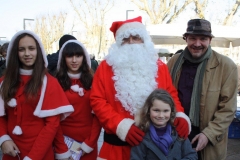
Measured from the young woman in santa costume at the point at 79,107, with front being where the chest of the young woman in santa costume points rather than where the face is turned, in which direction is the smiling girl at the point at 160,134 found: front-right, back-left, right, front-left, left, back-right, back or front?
front-left

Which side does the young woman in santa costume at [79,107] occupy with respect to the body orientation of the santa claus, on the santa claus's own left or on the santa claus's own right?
on the santa claus's own right

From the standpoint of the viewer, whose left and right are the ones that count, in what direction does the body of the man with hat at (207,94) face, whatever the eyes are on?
facing the viewer and to the left of the viewer

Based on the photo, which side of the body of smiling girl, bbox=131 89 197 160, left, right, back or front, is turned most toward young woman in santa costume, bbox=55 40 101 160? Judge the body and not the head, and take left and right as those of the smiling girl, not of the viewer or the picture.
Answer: right

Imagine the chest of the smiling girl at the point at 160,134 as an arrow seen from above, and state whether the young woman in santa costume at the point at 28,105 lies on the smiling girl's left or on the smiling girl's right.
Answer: on the smiling girl's right

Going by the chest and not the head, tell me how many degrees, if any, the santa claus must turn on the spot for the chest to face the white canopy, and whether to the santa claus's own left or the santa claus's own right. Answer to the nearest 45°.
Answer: approximately 180°

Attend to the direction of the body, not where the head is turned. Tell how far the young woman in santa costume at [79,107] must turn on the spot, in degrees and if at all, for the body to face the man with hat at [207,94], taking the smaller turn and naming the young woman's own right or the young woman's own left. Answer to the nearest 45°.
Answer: approximately 90° to the young woman's own left

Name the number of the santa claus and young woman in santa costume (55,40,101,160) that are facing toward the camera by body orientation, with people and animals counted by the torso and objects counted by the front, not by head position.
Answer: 2
